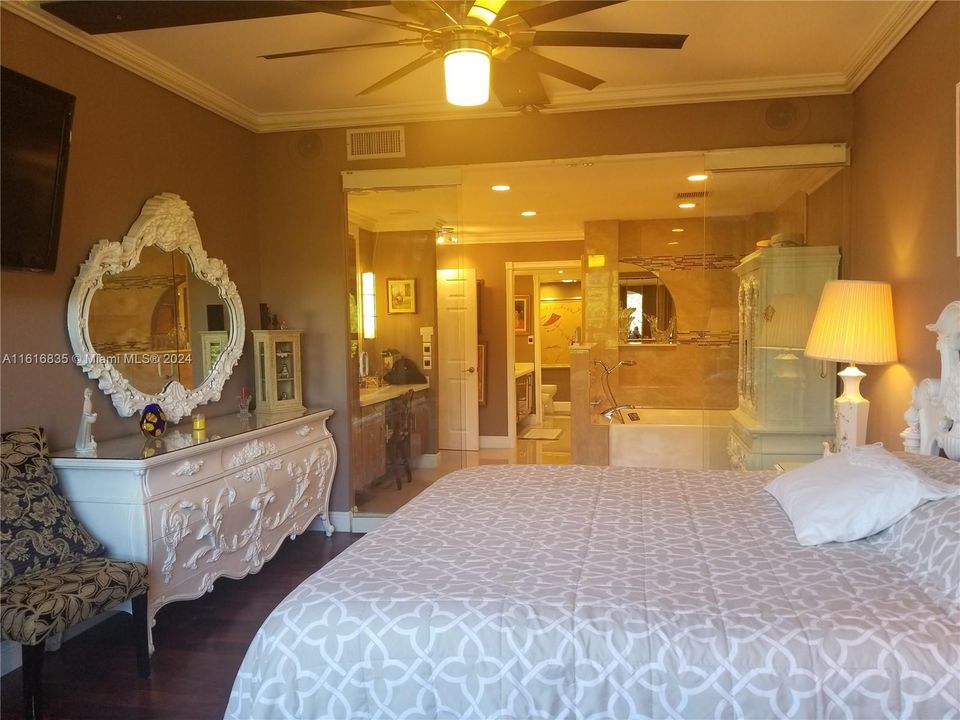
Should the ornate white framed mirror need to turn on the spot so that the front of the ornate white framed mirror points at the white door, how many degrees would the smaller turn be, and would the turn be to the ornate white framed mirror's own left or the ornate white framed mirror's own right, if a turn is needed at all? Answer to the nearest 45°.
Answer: approximately 90° to the ornate white framed mirror's own left

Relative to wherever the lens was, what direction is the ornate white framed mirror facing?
facing the viewer and to the right of the viewer

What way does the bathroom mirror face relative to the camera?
toward the camera

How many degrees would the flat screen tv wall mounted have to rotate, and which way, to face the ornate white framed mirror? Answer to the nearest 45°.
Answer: approximately 90° to its left

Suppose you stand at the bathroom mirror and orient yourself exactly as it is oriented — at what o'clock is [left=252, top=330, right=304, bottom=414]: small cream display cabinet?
The small cream display cabinet is roughly at 1 o'clock from the bathroom mirror.

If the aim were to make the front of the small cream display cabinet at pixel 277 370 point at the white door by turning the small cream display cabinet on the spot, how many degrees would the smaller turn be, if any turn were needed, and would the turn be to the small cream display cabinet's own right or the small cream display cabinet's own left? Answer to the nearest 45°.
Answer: approximately 90° to the small cream display cabinet's own left

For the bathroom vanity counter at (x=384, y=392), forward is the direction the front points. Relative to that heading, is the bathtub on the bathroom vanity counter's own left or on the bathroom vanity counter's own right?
on the bathroom vanity counter's own left

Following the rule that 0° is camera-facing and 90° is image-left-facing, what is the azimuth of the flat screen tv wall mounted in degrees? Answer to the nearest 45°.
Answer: approximately 315°

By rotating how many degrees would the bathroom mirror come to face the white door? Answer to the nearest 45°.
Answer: approximately 45° to its right

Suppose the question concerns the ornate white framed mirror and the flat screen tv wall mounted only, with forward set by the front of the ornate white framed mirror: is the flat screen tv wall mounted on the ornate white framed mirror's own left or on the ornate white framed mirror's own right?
on the ornate white framed mirror's own right

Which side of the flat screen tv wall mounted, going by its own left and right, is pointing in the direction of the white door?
left

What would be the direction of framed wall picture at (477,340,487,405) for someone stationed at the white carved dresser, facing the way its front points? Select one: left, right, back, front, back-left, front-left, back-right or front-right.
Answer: left

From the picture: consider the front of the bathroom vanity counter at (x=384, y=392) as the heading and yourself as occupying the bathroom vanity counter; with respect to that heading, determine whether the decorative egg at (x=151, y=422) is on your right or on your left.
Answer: on your right

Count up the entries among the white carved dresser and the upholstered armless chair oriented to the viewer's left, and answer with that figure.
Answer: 0
